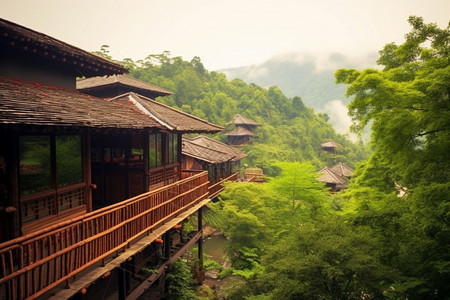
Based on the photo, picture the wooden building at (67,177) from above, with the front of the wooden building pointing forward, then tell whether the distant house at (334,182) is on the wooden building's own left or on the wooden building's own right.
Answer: on the wooden building's own left

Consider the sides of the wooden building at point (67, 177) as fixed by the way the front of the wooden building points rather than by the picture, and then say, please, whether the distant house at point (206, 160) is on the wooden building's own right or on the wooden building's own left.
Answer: on the wooden building's own left

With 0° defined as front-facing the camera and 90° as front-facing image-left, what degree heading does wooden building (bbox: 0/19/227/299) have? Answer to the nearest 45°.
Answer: approximately 315°

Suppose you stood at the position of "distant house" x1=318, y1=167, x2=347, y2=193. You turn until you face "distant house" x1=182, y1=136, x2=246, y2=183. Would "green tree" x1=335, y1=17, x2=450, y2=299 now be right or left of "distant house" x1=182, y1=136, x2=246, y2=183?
left
